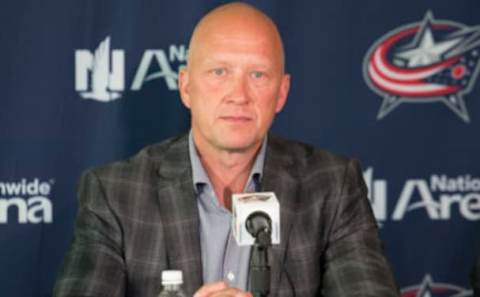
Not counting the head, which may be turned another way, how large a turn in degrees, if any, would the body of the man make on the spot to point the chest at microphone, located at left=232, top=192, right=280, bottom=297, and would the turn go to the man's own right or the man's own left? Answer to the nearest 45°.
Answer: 0° — they already face it

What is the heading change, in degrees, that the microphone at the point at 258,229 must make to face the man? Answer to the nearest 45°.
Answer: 0° — it already faces them

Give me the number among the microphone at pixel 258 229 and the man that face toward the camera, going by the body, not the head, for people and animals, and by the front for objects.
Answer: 1

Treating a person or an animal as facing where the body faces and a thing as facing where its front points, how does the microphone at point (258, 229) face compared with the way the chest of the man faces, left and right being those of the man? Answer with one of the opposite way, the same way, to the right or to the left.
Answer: the opposite way

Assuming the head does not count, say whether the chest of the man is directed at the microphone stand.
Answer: yes

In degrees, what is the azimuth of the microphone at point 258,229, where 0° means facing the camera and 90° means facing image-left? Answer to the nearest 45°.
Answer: approximately 180°

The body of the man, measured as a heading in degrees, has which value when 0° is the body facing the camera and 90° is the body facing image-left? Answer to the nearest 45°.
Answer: approximately 0°
